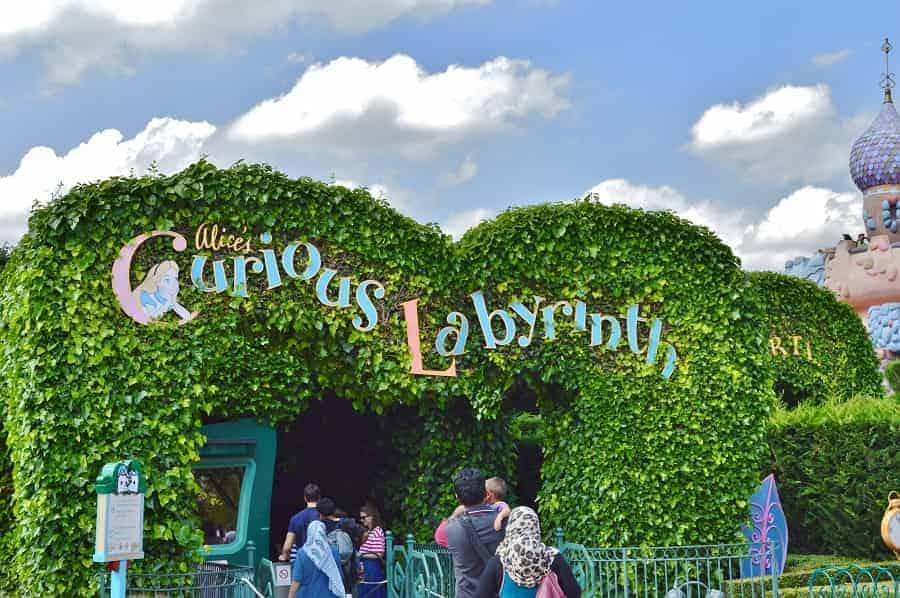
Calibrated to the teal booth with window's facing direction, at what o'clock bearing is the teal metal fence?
The teal metal fence is roughly at 10 o'clock from the teal booth with window.

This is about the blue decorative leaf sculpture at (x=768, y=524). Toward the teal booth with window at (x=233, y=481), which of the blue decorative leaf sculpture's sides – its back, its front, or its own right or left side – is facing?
right

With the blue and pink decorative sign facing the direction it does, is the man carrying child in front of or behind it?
in front

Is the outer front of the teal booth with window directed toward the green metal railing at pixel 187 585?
yes

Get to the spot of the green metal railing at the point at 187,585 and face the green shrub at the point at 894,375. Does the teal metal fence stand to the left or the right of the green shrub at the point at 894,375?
right

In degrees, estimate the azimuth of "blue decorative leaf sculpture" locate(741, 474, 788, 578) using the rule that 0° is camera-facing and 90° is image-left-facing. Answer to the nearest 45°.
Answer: approximately 0°

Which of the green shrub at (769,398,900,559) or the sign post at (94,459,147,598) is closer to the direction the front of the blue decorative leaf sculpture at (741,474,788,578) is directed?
the sign post

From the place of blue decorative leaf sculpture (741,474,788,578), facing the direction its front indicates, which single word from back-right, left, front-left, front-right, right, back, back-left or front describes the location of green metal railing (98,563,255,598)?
front-right

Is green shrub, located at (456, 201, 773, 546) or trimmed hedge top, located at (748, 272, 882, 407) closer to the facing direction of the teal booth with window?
the green shrub

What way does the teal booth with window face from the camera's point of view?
toward the camera

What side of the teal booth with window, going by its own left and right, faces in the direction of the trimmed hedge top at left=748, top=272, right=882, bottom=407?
left

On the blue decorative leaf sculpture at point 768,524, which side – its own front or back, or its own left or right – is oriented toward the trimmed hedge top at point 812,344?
back

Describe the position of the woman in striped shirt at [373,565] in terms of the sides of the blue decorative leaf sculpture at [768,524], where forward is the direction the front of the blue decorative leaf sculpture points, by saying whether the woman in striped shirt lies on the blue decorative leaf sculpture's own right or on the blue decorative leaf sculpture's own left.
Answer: on the blue decorative leaf sculpture's own right

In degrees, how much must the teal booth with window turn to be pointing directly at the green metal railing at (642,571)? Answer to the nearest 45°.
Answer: approximately 45° to its left
